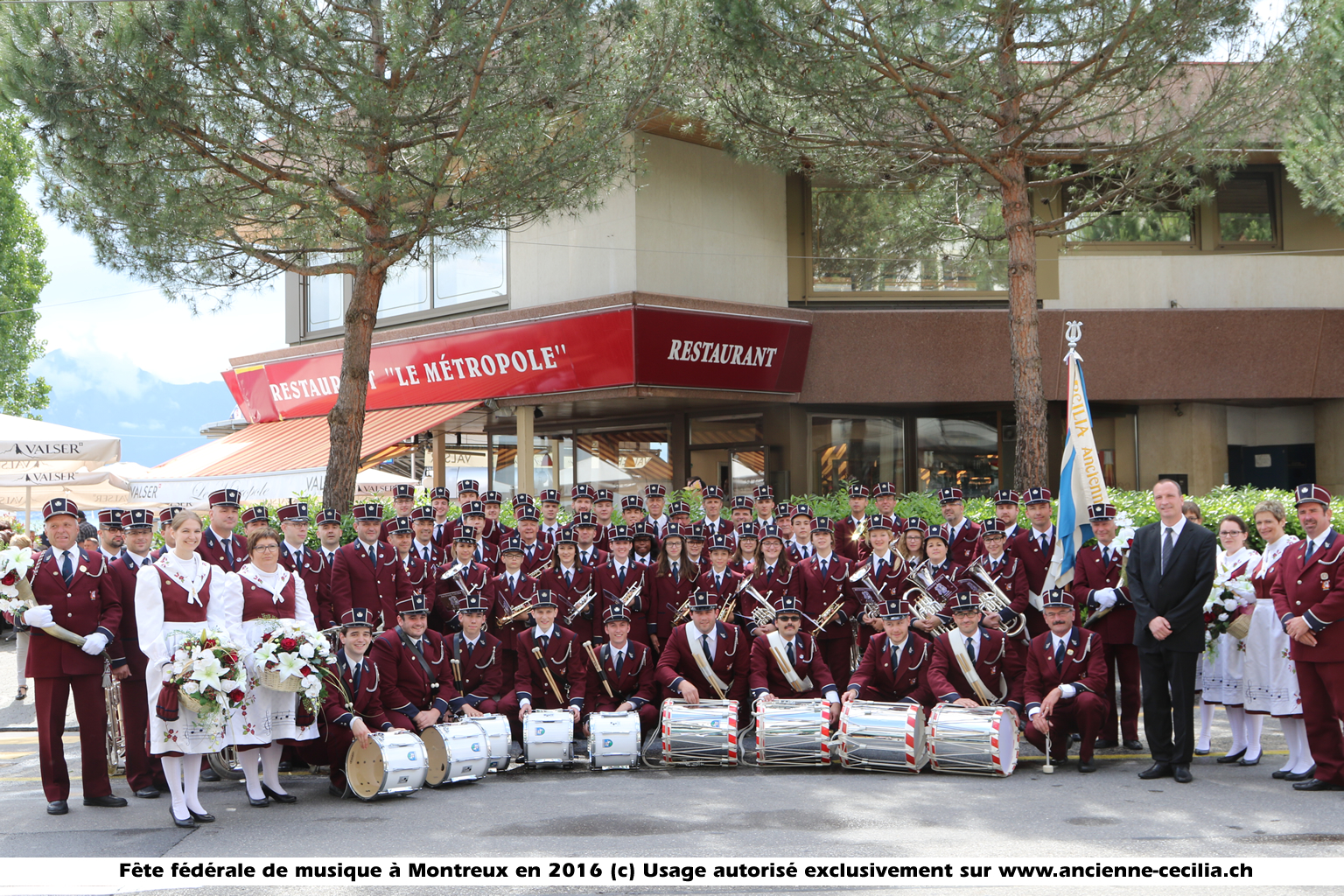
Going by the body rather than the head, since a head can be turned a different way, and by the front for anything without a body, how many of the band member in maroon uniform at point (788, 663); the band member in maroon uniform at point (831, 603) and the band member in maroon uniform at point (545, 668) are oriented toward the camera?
3

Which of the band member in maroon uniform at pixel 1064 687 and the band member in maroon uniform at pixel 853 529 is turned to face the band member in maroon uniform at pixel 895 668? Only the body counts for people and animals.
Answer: the band member in maroon uniform at pixel 853 529

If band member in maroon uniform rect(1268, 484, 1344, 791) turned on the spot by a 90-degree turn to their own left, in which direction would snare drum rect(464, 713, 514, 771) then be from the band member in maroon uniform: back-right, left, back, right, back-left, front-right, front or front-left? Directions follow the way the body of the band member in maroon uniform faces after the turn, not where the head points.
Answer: back-right

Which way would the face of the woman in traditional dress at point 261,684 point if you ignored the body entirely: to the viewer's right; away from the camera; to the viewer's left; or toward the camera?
toward the camera

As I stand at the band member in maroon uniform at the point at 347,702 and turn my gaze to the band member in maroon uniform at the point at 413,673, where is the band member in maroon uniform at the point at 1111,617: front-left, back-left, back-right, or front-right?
front-right

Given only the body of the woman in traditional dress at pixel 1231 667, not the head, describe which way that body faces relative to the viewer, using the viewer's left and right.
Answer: facing the viewer and to the left of the viewer

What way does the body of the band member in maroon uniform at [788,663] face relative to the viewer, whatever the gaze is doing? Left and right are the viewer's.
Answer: facing the viewer

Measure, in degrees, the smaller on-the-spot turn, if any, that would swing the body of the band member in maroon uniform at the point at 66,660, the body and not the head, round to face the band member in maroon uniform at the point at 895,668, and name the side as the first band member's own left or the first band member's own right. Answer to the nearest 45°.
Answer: approximately 90° to the first band member's own left

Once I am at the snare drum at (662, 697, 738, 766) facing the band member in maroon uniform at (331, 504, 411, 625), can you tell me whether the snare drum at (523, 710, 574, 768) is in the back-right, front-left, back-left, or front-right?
front-left

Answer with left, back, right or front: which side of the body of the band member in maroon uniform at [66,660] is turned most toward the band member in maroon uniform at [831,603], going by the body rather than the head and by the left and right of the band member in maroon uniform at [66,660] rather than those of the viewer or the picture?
left

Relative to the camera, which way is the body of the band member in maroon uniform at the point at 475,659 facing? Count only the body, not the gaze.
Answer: toward the camera

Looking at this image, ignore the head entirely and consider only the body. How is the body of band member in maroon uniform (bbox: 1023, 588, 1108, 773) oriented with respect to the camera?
toward the camera

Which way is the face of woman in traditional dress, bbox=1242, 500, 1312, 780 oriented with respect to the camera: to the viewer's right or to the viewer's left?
to the viewer's left

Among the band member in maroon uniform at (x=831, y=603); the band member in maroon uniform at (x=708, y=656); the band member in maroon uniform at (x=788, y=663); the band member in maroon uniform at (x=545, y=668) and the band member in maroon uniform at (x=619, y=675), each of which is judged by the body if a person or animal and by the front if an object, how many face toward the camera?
5

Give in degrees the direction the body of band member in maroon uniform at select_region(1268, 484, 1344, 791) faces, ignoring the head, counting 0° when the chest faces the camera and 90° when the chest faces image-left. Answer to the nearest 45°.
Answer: approximately 45°

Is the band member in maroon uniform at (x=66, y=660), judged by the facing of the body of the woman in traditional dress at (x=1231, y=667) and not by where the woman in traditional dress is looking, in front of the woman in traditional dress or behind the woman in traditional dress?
in front

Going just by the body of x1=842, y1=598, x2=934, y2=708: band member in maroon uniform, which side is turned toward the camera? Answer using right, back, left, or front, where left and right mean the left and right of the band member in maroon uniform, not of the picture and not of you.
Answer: front

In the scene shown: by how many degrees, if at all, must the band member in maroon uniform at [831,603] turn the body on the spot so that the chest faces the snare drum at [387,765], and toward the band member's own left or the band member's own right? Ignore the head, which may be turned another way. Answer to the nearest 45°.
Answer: approximately 45° to the band member's own right

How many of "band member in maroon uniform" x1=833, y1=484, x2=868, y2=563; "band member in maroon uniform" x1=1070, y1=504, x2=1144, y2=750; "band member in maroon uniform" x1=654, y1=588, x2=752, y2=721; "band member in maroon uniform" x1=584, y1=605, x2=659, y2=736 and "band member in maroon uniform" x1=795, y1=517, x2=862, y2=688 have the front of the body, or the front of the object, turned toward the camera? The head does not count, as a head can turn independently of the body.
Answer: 5

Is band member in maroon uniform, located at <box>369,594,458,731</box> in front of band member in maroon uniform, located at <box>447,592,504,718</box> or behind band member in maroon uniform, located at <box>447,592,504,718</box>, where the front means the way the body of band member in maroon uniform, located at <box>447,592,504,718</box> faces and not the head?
in front
